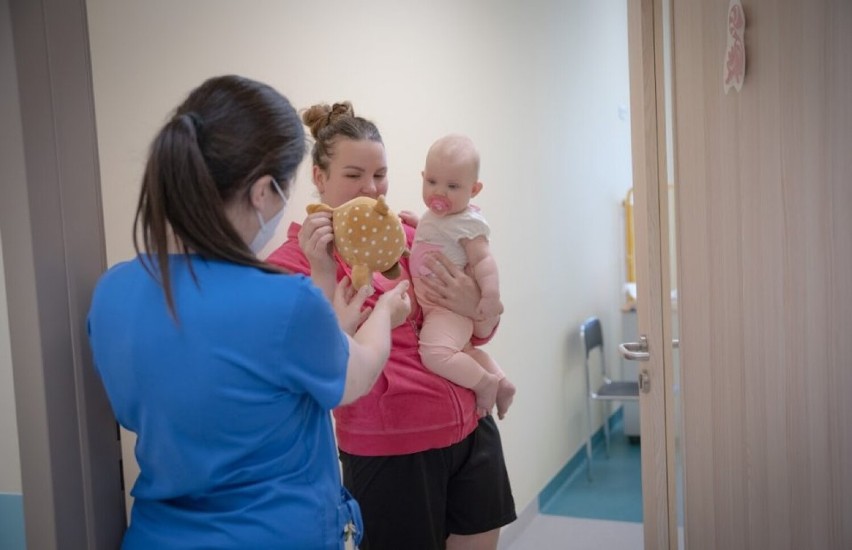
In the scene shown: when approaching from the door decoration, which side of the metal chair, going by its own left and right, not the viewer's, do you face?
right

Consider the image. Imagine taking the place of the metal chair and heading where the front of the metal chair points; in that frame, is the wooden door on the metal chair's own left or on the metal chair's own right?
on the metal chair's own right

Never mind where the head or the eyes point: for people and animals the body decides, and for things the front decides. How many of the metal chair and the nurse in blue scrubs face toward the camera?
0

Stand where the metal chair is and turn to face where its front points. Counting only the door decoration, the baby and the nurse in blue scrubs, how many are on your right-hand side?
3

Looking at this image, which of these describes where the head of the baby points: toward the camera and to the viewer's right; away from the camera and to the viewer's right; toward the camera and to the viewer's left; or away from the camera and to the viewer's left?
toward the camera and to the viewer's left

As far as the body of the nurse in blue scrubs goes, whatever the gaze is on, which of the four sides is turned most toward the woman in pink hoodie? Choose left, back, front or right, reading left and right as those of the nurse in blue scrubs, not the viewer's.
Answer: front

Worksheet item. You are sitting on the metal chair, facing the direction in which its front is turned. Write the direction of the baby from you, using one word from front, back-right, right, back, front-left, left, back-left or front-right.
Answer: right

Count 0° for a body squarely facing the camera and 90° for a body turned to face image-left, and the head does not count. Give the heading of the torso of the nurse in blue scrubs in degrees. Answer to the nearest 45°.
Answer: approximately 225°

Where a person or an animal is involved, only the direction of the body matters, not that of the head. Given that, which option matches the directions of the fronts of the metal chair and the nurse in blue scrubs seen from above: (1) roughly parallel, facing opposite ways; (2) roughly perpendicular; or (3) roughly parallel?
roughly perpendicular

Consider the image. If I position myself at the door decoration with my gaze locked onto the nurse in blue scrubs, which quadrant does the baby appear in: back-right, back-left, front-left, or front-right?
front-right

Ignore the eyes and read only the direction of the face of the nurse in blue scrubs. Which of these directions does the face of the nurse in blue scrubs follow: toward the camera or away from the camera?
away from the camera

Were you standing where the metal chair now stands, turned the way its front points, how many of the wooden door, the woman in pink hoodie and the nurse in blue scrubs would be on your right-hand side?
3

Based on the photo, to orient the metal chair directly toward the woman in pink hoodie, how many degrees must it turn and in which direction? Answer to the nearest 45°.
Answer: approximately 90° to its right

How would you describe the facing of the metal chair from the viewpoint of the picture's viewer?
facing to the right of the viewer

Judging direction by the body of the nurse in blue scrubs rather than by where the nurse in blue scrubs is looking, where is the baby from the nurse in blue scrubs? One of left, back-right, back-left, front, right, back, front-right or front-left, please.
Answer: front
